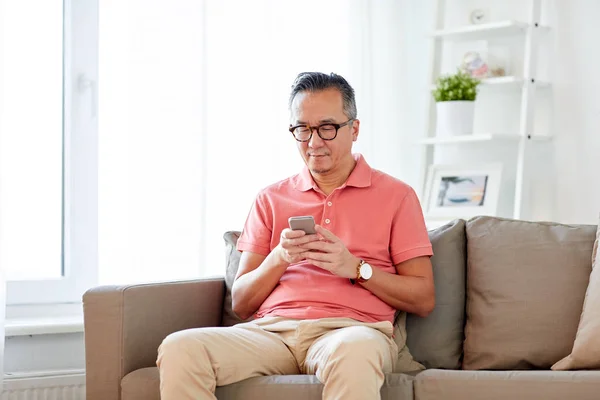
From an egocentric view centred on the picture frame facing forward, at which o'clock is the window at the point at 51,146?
The window is roughly at 2 o'clock from the picture frame.

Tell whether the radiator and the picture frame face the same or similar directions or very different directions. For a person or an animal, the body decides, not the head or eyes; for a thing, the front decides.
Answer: same or similar directions

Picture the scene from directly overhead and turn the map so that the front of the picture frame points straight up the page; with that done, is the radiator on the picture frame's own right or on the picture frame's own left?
on the picture frame's own right

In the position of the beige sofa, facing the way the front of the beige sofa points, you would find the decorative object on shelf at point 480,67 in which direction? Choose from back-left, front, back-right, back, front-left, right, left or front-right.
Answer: back

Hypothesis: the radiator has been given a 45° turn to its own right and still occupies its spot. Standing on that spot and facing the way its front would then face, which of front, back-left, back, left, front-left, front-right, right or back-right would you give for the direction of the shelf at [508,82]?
back-left

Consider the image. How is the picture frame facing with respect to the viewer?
toward the camera

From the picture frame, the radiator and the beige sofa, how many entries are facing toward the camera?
3

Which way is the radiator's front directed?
toward the camera

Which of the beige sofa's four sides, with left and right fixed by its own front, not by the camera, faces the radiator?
right

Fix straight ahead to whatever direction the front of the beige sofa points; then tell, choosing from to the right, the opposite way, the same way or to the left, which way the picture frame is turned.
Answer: the same way

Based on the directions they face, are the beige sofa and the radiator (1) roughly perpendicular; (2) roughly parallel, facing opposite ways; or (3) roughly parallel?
roughly parallel

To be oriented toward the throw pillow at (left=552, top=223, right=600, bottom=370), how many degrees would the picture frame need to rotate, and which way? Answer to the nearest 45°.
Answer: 0° — it already faces it

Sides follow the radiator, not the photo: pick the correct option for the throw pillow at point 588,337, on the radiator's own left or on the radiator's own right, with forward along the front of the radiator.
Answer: on the radiator's own left

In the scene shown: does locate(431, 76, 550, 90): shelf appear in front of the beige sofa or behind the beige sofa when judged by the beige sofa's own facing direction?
behind

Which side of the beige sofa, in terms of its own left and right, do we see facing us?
front

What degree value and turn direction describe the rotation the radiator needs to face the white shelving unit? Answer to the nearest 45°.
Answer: approximately 90° to its left
